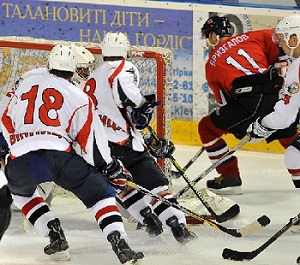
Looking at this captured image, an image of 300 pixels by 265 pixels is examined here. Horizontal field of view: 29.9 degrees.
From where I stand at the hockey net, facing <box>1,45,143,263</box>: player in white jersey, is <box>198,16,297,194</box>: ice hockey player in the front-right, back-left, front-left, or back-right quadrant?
back-left

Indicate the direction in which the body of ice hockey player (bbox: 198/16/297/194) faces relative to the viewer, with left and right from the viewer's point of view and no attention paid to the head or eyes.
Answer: facing away from the viewer and to the left of the viewer

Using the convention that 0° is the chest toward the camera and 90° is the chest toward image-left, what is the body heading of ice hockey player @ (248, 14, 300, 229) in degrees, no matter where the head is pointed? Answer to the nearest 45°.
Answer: approximately 90°

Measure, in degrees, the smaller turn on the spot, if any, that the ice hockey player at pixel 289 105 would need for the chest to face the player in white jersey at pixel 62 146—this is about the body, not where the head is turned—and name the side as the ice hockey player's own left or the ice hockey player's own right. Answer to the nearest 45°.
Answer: approximately 45° to the ice hockey player's own left

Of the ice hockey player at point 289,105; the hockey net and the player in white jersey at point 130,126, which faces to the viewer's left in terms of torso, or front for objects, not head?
the ice hockey player

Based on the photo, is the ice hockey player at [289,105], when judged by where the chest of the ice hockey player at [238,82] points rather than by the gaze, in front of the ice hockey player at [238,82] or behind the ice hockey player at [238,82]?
behind

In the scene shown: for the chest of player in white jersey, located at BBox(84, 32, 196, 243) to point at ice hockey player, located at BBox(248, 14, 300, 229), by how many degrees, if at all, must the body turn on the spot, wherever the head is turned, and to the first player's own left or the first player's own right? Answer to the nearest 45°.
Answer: approximately 45° to the first player's own right

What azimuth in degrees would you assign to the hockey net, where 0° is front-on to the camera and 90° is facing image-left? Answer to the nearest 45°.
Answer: approximately 0°

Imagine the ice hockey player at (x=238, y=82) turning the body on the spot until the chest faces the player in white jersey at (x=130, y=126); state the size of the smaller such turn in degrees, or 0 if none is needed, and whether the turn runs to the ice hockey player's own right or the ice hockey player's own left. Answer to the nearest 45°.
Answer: approximately 90° to the ice hockey player's own left
